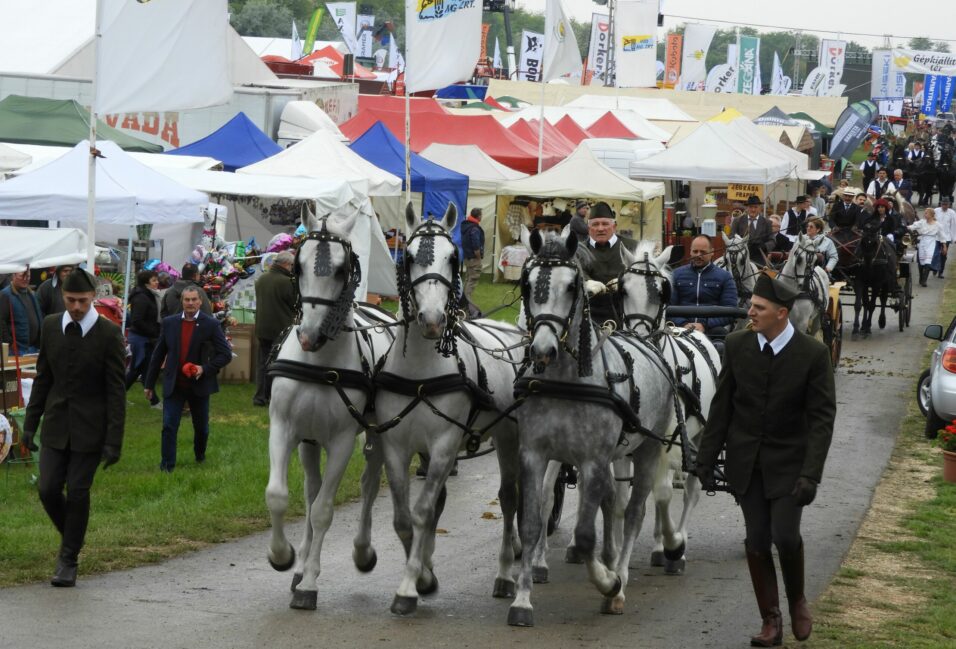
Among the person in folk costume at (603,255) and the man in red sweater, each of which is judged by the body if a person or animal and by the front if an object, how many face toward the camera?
2

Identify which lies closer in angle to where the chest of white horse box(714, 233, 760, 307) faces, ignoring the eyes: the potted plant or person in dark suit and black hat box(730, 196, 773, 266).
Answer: the potted plant

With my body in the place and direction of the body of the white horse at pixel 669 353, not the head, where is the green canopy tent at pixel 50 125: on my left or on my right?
on my right

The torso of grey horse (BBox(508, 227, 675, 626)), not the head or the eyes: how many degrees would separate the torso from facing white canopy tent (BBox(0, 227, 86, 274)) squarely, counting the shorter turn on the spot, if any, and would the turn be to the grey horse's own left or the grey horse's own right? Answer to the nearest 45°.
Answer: approximately 90° to the grey horse's own right

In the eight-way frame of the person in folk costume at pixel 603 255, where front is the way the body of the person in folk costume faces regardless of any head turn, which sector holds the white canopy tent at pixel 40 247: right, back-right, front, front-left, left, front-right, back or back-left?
back-right

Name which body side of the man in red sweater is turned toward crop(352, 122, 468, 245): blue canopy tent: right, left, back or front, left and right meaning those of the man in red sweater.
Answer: back

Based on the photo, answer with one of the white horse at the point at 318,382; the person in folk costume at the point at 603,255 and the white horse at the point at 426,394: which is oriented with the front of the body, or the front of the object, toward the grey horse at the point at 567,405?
the person in folk costume

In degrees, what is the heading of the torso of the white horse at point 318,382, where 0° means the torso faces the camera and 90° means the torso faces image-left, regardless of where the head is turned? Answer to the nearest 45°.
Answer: approximately 45°

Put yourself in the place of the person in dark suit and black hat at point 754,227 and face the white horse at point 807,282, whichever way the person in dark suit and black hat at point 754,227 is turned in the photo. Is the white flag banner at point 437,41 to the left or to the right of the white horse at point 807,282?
right
